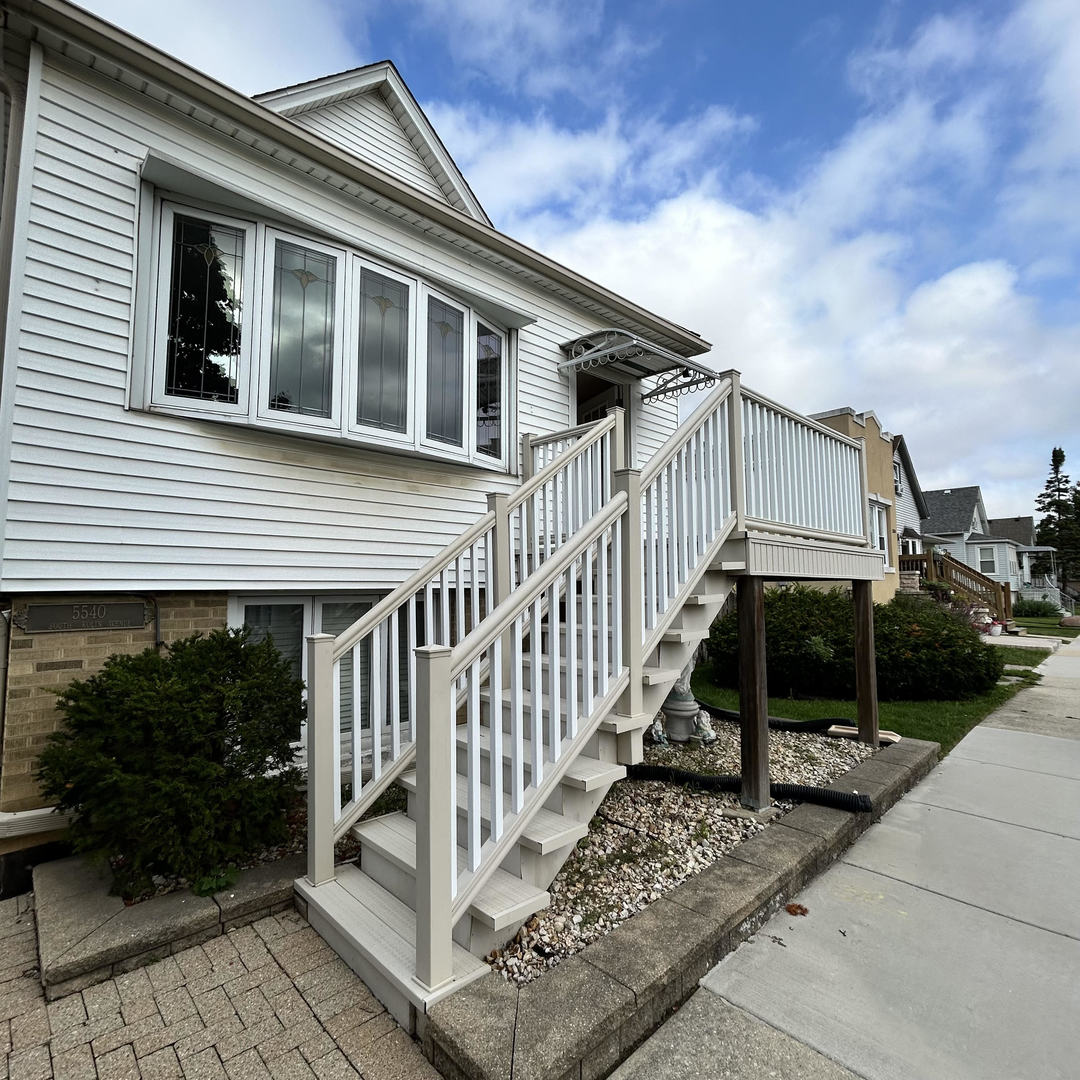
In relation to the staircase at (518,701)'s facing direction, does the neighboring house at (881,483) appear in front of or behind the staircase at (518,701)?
behind

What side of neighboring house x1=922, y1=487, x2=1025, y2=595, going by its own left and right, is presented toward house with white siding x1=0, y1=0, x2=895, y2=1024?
right

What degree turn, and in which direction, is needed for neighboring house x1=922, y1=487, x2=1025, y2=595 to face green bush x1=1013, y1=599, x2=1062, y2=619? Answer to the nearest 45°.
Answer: approximately 45° to its left

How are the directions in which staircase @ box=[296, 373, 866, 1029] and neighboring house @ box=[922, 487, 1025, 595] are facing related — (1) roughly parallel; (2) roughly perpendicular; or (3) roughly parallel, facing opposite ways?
roughly perpendicular

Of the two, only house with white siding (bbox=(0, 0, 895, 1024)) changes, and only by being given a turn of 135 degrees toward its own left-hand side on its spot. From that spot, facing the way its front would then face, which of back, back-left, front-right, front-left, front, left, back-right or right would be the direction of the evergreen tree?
front-right

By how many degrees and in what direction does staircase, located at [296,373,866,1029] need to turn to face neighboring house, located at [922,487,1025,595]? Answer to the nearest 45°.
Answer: approximately 180°

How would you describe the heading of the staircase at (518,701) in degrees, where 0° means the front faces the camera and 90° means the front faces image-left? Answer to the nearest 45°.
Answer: approximately 45°

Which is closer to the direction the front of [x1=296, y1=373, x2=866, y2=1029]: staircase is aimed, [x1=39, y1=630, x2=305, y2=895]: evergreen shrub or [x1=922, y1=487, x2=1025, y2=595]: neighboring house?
the evergreen shrub

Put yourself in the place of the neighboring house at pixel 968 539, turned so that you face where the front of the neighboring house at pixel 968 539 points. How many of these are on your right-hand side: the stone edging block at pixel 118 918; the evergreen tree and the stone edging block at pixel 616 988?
2

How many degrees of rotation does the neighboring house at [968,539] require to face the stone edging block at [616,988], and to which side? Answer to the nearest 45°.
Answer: approximately 90° to its right

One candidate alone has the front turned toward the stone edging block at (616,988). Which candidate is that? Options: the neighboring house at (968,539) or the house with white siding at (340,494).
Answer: the house with white siding

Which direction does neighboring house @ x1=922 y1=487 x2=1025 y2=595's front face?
to the viewer's right

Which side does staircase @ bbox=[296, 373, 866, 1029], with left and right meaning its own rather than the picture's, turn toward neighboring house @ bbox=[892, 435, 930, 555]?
back

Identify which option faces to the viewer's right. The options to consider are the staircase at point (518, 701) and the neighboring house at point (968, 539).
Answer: the neighboring house

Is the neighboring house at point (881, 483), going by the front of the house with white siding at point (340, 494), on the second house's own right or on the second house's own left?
on the second house's own left

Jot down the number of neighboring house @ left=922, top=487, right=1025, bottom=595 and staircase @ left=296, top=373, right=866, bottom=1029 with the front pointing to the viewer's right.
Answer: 1
